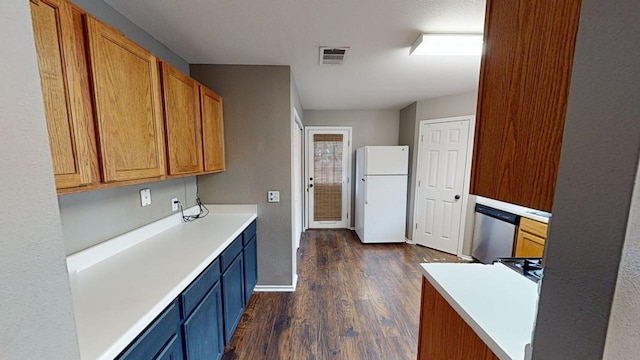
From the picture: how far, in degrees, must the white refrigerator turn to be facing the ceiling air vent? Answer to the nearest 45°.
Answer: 0° — it already faces it

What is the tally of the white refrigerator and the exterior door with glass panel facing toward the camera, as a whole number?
2

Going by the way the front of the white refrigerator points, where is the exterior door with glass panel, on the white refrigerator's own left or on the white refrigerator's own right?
on the white refrigerator's own right

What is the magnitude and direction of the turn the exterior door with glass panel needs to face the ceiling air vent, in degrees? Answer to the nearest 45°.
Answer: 0° — it already faces it

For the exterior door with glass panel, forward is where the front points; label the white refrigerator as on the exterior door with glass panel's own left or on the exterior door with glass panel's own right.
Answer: on the exterior door with glass panel's own left

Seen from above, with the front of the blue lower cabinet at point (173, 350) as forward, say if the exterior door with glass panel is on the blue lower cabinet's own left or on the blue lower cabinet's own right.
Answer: on the blue lower cabinet's own left

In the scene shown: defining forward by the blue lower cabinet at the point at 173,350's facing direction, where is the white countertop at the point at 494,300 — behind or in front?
in front

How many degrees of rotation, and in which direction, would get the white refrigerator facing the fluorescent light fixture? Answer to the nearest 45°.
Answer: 0° — it already faces it

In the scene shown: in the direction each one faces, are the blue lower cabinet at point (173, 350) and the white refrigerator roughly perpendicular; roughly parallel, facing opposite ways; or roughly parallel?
roughly perpendicular

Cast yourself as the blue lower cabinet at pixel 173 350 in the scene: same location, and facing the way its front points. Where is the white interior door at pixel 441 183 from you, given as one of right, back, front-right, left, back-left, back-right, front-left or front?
front-left

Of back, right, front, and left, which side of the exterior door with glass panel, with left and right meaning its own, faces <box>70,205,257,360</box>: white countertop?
front

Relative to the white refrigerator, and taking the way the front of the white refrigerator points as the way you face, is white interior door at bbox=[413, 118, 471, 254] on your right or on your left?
on your left

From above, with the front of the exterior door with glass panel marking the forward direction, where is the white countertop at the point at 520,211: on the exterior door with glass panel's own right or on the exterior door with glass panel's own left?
on the exterior door with glass panel's own left

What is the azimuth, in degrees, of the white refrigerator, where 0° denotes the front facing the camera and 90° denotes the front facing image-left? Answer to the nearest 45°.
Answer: approximately 0°

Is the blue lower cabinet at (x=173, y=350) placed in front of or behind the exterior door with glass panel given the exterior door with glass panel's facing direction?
in front

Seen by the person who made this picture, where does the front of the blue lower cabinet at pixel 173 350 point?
facing the viewer and to the right of the viewer

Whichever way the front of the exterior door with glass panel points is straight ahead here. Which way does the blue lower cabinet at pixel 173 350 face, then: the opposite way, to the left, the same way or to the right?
to the left
